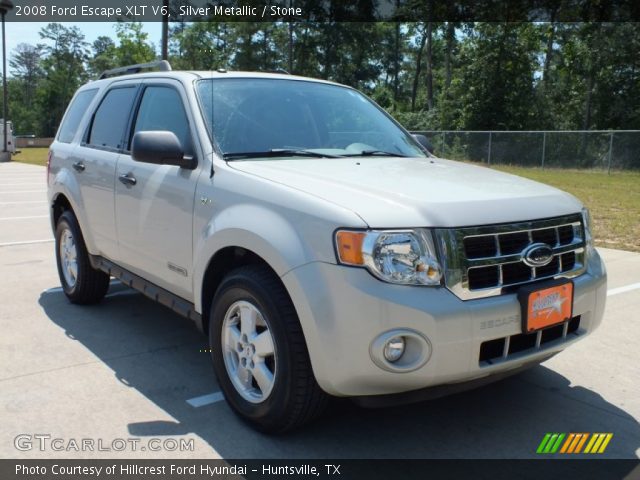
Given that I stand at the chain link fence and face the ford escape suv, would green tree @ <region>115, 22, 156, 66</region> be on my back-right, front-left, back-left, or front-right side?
back-right

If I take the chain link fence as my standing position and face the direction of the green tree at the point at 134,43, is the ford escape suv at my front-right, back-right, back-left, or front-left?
back-left

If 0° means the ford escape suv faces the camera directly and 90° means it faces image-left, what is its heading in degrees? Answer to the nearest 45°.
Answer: approximately 315°

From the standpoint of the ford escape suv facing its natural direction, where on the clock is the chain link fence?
The chain link fence is roughly at 8 o'clock from the ford escape suv.

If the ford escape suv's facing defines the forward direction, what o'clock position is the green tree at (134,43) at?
The green tree is roughly at 7 o'clock from the ford escape suv.
